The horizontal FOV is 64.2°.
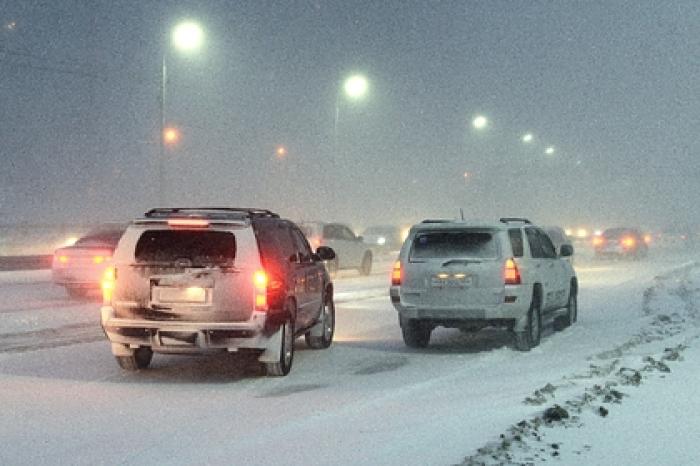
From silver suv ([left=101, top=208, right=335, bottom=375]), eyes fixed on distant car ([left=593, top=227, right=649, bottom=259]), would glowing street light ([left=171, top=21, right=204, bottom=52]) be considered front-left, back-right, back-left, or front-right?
front-left

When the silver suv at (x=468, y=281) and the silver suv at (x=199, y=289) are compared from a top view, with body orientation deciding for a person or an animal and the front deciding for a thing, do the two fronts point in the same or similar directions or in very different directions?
same or similar directions

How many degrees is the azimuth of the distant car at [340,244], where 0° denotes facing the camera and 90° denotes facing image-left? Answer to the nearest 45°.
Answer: approximately 225°

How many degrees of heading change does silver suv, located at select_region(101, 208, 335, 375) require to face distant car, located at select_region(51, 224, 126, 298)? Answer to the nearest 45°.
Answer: approximately 45° to its left

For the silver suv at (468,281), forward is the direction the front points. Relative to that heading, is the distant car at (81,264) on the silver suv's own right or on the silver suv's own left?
on the silver suv's own left

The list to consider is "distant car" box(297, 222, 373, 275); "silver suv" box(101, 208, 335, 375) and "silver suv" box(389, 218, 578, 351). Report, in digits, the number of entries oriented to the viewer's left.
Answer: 0

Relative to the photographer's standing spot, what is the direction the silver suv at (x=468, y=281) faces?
facing away from the viewer and to the right of the viewer

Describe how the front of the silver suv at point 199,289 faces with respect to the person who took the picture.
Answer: facing away from the viewer and to the right of the viewer

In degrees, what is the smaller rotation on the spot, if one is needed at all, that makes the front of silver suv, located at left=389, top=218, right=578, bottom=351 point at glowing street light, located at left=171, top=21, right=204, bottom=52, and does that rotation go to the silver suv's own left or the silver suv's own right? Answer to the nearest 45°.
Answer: approximately 90° to the silver suv's own left

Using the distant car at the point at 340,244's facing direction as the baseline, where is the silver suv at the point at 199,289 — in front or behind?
behind

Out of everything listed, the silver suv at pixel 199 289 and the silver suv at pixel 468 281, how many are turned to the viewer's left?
0

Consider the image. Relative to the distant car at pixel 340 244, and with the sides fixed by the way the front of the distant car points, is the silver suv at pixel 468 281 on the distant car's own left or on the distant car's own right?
on the distant car's own right

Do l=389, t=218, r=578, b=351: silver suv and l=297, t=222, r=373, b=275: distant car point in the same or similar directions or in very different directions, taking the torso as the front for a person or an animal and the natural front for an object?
same or similar directions
